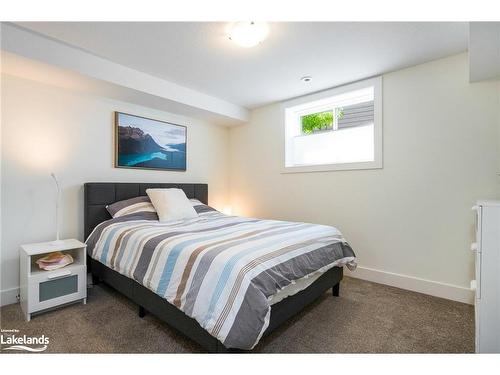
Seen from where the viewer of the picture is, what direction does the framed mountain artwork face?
facing the viewer and to the right of the viewer

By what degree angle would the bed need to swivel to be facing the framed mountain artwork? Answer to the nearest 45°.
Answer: approximately 180°

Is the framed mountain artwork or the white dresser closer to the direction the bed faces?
the white dresser

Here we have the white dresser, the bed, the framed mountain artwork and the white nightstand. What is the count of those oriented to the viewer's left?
1

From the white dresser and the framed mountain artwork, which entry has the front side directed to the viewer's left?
the white dresser

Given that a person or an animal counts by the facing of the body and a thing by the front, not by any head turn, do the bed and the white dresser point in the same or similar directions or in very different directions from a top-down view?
very different directions

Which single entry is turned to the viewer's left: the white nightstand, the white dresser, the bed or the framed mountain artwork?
the white dresser

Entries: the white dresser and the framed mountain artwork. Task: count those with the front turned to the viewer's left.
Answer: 1

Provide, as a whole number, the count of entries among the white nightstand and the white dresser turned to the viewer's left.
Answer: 1

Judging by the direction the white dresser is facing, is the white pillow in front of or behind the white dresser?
in front

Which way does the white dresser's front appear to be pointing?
to the viewer's left
